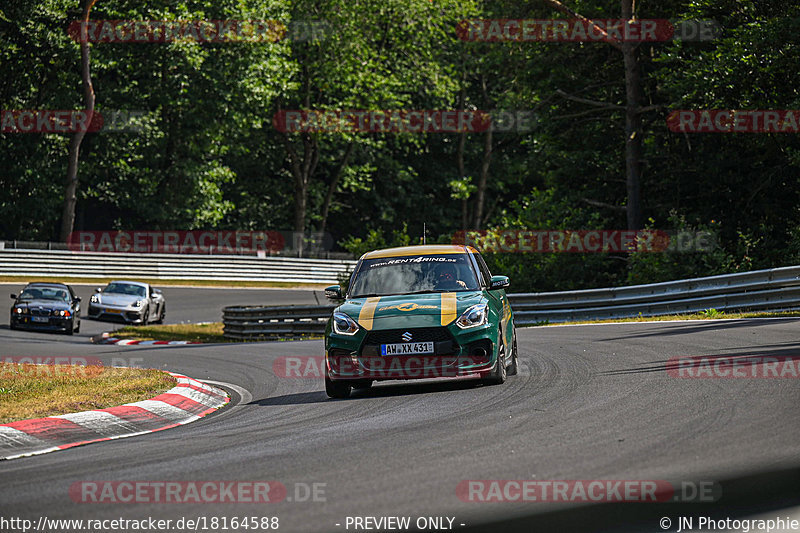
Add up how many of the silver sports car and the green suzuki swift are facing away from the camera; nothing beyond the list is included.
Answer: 0

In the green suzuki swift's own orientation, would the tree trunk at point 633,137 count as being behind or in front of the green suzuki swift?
behind

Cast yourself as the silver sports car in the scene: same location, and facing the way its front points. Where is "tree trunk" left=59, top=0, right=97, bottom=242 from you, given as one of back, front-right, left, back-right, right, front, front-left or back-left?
back-right

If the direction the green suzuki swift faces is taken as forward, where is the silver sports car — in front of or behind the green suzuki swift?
behind

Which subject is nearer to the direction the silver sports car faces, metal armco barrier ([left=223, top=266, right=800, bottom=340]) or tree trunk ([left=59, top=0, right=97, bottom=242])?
the metal armco barrier

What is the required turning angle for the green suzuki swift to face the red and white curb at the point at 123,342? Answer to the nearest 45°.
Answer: approximately 135° to its right

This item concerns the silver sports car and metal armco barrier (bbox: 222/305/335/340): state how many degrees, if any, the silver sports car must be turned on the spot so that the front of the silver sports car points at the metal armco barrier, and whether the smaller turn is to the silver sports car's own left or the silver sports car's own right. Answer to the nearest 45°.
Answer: approximately 90° to the silver sports car's own left

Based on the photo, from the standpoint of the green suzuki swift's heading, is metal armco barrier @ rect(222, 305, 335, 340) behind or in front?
behind

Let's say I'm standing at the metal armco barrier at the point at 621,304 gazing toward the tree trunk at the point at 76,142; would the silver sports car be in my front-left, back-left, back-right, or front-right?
front-left

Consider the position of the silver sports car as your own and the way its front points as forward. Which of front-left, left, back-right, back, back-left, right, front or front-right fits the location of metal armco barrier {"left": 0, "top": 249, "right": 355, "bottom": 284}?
back-right

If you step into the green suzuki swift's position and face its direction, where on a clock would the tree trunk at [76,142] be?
The tree trunk is roughly at 5 o'clock from the green suzuki swift.

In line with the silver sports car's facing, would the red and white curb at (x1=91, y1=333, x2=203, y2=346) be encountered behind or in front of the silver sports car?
in front

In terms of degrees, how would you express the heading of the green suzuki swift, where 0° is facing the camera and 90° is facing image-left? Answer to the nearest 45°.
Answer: approximately 0°

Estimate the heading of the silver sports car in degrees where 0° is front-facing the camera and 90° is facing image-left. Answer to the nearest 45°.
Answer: approximately 45°

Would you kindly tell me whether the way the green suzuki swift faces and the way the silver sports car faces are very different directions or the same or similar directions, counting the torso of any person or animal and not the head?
same or similar directions

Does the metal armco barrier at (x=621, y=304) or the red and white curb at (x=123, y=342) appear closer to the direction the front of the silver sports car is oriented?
the red and white curb
